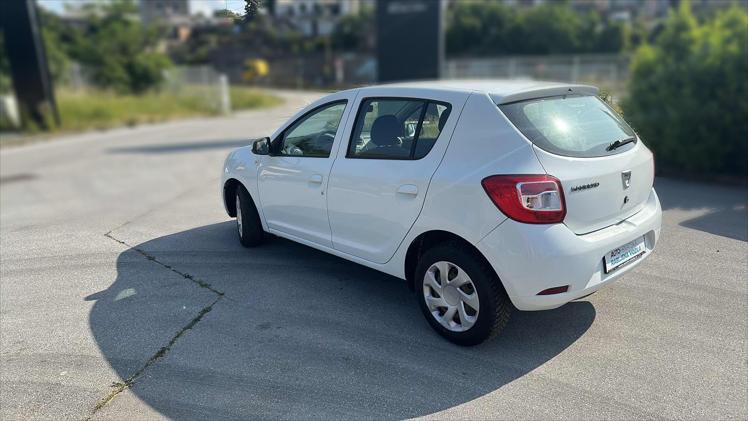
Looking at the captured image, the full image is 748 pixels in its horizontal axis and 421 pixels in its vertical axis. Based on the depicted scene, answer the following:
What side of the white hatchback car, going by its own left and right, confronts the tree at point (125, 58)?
front

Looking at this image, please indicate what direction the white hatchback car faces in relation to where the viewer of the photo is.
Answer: facing away from the viewer and to the left of the viewer

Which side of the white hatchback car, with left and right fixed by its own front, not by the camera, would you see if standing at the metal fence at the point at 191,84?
front

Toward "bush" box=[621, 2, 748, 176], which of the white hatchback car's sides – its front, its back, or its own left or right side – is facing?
right

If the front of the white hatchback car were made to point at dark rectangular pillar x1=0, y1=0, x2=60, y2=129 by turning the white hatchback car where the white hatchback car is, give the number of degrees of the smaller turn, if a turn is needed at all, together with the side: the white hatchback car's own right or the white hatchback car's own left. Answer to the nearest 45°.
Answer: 0° — it already faces it
